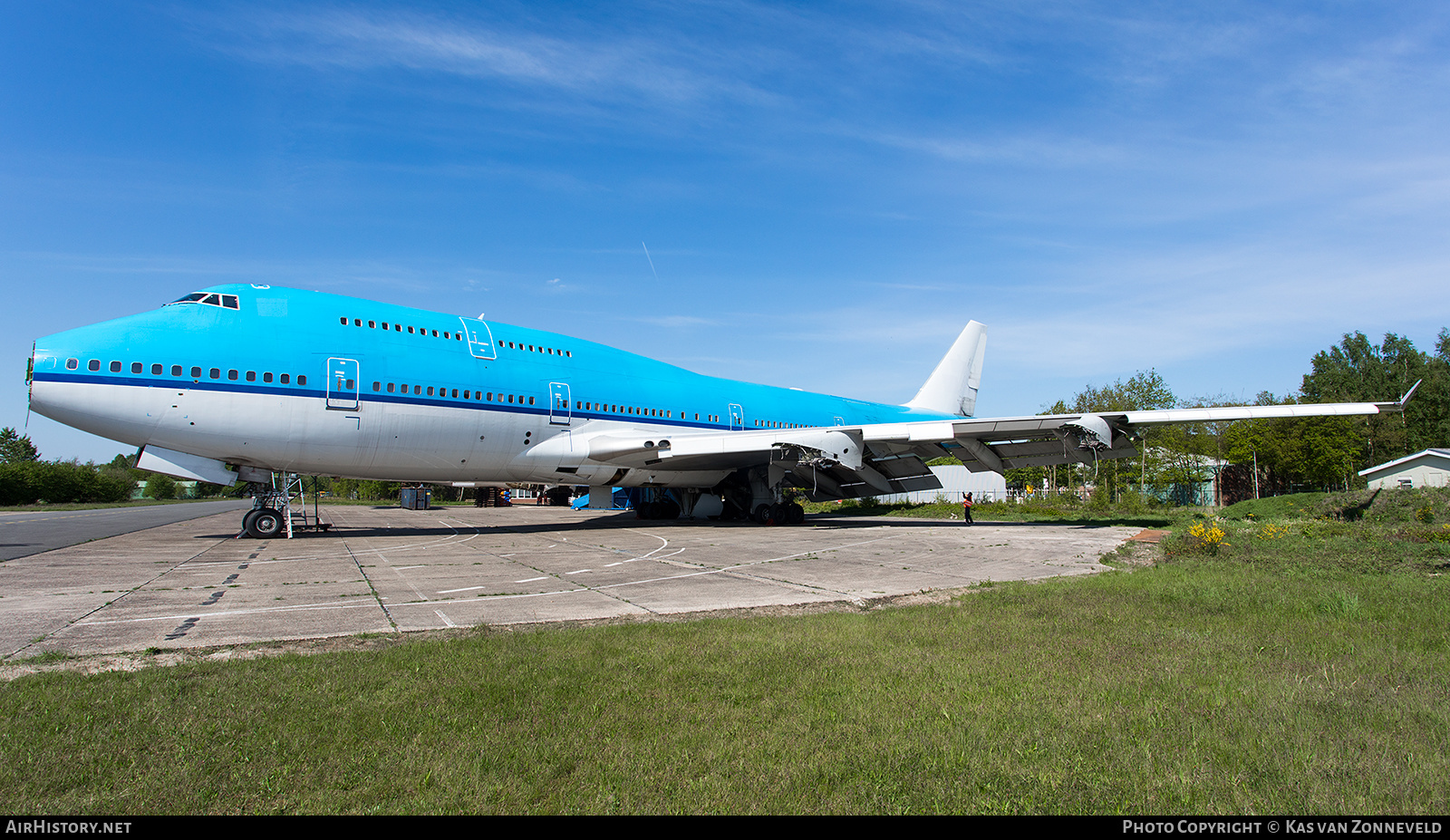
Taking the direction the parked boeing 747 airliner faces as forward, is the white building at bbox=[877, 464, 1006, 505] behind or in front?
behind

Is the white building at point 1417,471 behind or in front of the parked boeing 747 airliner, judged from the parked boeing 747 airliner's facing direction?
behind

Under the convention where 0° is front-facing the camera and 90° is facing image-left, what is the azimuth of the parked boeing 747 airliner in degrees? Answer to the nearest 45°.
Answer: approximately 45°
